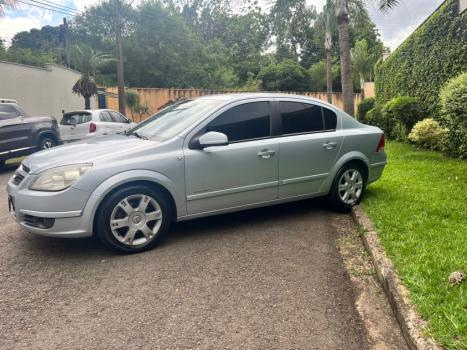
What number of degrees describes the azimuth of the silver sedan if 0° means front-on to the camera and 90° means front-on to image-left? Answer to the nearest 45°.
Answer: approximately 45°

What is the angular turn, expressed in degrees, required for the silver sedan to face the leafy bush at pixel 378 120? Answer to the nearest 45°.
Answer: approximately 180°

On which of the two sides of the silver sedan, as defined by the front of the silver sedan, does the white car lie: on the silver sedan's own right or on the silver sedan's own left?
on the silver sedan's own right

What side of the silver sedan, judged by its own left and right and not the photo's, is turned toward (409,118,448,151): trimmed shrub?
back

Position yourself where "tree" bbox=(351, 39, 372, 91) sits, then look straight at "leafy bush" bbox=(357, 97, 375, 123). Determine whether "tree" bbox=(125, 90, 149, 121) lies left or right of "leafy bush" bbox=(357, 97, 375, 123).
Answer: right

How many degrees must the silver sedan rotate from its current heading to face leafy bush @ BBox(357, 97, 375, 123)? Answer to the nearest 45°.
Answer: approximately 180°

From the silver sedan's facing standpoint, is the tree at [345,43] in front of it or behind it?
behind

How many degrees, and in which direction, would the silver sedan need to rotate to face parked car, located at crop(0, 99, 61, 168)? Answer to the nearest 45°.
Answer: approximately 90° to its right

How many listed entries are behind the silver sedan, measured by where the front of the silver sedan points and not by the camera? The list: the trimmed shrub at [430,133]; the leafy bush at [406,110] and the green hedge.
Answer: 3

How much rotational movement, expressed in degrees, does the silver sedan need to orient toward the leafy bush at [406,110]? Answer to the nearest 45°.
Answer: approximately 180°

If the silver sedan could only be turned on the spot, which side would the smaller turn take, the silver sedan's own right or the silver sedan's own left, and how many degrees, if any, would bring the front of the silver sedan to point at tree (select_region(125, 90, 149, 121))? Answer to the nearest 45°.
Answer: approximately 135° to the silver sedan's own right

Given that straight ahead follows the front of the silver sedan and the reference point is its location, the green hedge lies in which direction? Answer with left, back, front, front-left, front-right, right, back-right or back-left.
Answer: back
